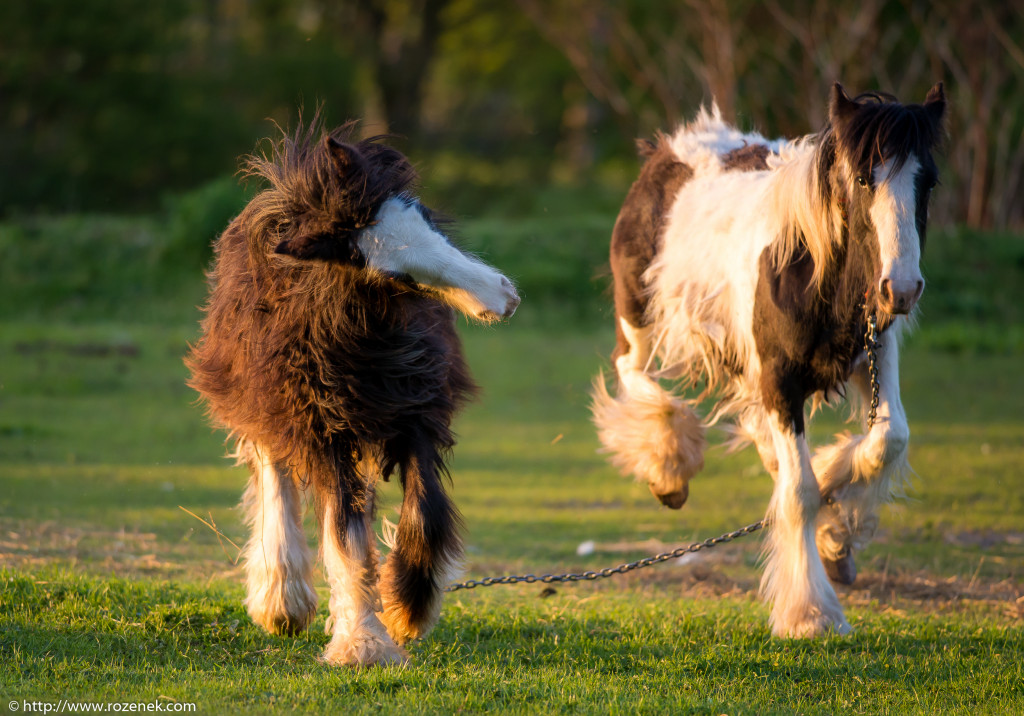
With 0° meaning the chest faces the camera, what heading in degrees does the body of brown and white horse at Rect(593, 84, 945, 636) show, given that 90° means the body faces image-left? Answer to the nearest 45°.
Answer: approximately 315°

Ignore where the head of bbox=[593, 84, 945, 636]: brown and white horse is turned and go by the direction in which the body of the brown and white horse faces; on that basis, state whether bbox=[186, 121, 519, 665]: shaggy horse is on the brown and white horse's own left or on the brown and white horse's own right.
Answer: on the brown and white horse's own right
